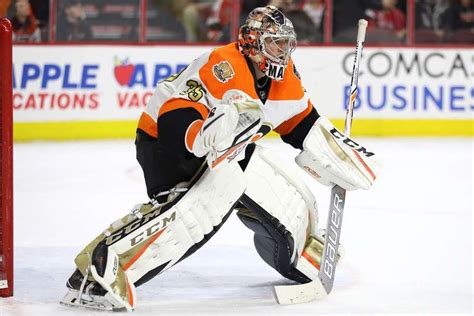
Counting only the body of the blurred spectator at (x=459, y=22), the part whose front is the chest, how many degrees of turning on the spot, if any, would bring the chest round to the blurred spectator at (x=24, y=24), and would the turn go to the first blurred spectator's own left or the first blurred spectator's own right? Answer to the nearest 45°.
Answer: approximately 45° to the first blurred spectator's own right

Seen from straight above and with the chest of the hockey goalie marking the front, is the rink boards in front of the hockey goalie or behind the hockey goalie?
behind

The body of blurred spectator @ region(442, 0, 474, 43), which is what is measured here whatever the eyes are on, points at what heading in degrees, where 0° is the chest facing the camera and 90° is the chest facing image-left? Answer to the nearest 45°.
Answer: approximately 0°

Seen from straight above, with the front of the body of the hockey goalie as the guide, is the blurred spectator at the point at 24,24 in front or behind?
behind

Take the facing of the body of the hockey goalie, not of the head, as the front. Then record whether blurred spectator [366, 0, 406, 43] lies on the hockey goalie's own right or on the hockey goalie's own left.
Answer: on the hockey goalie's own left

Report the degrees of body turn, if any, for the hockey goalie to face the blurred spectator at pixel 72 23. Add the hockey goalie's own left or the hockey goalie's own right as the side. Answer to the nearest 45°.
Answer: approximately 135° to the hockey goalie's own left

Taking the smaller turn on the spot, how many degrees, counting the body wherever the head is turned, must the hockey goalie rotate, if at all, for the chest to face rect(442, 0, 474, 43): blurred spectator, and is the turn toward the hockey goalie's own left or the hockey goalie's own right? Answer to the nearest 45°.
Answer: approximately 135° to the hockey goalie's own left

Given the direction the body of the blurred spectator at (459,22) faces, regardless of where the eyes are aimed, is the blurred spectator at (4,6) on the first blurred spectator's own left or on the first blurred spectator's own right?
on the first blurred spectator's own right

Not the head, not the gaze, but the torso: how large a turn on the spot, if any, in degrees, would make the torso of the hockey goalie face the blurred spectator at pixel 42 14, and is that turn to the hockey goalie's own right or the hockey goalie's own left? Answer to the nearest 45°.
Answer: approximately 135° to the hockey goalie's own left

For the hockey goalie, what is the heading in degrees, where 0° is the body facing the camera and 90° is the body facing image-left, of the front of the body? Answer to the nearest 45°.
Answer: approximately 315°

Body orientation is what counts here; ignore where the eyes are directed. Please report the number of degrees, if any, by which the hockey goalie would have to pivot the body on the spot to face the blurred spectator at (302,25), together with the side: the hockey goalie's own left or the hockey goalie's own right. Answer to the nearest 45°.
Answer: approximately 135° to the hockey goalie's own left

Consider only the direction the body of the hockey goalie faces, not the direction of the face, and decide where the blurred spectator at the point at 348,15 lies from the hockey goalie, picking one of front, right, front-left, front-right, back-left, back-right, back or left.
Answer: back-left
